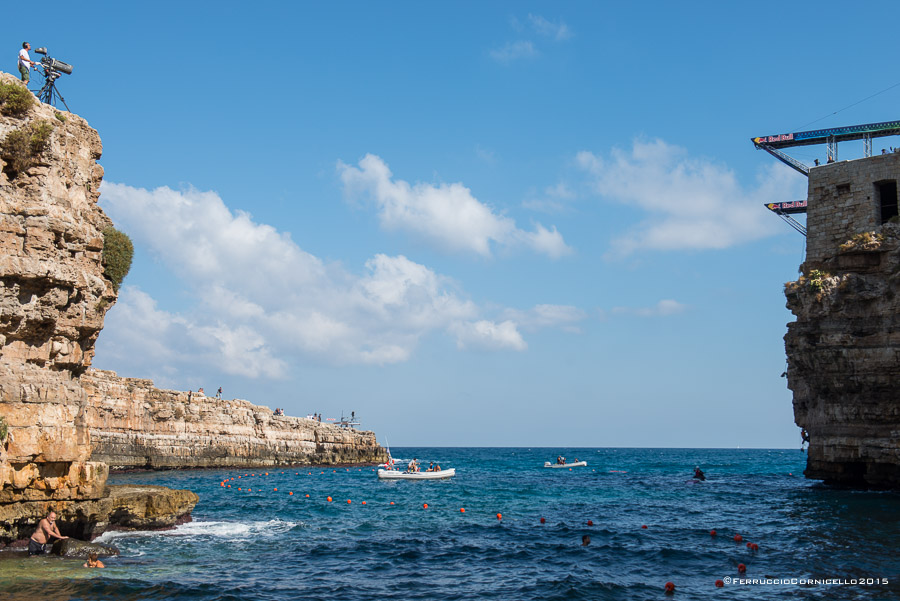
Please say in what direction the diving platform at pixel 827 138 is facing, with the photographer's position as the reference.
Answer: facing to the left of the viewer

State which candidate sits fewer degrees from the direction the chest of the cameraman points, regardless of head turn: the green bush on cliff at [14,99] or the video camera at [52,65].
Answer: the video camera

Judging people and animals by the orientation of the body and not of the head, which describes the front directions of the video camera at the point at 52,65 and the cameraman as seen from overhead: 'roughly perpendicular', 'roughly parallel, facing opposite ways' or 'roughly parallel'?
roughly parallel

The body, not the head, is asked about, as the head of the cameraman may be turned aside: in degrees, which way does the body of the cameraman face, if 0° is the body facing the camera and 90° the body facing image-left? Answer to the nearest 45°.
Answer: approximately 270°

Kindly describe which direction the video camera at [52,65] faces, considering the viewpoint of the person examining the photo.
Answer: facing to the right of the viewer
